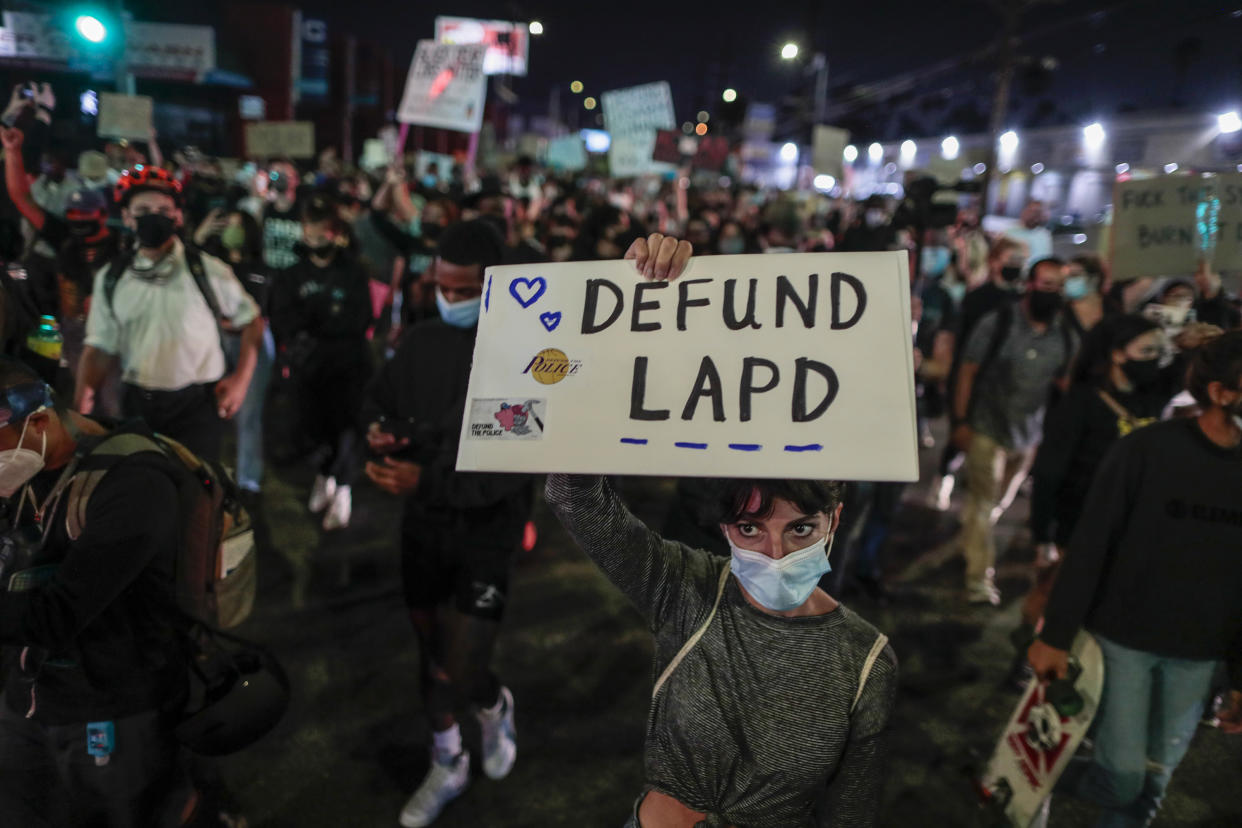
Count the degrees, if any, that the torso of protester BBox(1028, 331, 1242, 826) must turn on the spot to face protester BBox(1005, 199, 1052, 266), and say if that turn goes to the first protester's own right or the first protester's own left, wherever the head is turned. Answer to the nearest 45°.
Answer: approximately 135° to the first protester's own left

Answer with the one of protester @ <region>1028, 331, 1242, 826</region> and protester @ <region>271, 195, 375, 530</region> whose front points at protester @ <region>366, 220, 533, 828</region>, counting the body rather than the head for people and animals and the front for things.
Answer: protester @ <region>271, 195, 375, 530</region>

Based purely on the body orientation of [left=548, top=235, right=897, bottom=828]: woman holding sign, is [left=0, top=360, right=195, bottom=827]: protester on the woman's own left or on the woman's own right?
on the woman's own right

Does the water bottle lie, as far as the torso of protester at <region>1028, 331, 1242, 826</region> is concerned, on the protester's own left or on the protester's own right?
on the protester's own right

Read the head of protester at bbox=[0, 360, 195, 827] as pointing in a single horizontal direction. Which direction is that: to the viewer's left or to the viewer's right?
to the viewer's left

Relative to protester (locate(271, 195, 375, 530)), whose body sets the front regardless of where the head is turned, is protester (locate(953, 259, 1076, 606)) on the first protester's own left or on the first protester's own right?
on the first protester's own left

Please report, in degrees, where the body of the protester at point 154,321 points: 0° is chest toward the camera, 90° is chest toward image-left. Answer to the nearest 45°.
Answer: approximately 0°

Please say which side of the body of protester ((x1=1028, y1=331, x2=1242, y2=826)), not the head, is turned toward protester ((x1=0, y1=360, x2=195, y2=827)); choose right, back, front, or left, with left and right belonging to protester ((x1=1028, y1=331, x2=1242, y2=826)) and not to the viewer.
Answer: right
